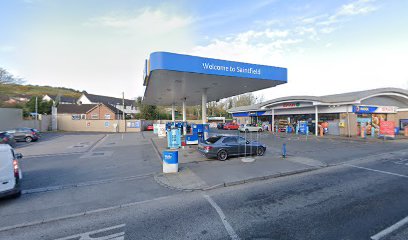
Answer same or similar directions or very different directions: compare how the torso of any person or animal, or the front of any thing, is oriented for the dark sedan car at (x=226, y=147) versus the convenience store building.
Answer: very different directions

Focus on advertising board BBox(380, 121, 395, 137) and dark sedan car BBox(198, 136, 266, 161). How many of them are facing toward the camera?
1

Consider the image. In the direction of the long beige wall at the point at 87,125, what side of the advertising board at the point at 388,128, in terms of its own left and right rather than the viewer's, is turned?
right

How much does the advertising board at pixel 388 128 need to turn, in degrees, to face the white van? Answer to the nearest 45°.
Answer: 0° — it already faces it

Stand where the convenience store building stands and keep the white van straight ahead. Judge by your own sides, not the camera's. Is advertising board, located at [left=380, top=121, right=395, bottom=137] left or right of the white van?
left

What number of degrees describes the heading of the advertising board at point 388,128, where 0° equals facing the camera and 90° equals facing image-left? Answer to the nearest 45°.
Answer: approximately 0°

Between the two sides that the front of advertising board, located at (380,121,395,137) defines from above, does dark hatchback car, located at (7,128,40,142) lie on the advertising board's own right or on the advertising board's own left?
on the advertising board's own right
